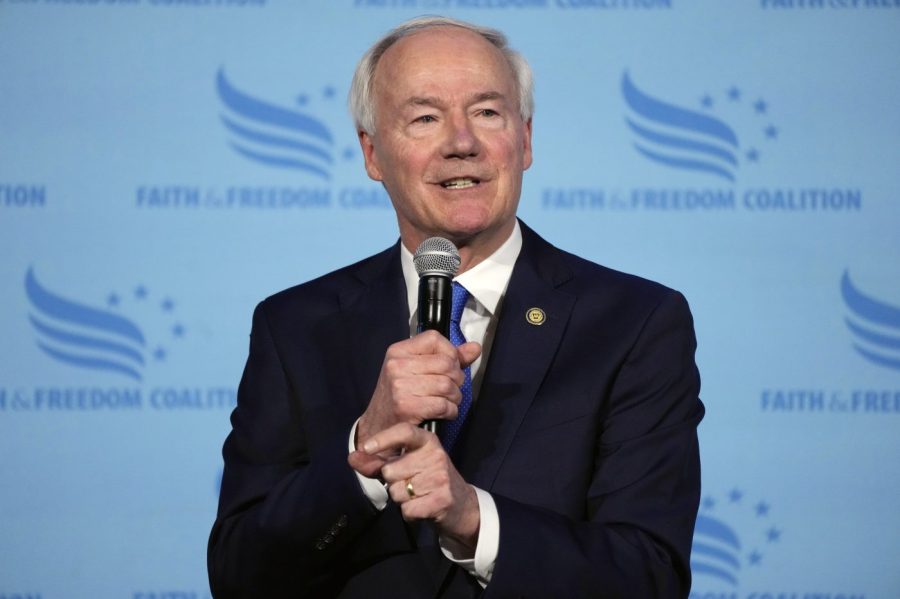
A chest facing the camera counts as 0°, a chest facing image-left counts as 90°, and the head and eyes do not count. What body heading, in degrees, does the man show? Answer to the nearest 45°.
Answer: approximately 0°
